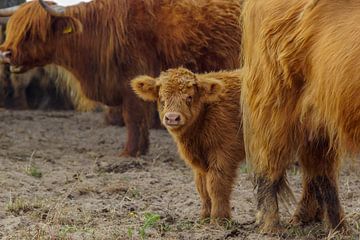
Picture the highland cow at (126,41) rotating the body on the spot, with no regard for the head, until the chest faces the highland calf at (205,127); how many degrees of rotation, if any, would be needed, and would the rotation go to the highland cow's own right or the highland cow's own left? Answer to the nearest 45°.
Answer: approximately 90° to the highland cow's own left

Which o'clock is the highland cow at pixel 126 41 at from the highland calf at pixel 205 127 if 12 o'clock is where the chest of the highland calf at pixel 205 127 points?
the highland cow at pixel 126 41 is roughly at 4 o'clock from the highland calf at pixel 205 127.

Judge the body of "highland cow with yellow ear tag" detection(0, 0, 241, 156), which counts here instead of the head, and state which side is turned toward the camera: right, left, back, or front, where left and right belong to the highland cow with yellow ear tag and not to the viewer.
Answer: left

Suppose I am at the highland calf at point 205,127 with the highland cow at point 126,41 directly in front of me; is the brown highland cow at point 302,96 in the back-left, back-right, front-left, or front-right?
back-right

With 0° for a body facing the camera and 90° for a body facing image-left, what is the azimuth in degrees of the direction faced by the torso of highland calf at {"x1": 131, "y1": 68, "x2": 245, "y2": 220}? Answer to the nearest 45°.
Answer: approximately 45°

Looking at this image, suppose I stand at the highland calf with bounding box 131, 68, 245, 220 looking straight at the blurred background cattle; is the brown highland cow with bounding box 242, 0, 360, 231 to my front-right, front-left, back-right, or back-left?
back-right

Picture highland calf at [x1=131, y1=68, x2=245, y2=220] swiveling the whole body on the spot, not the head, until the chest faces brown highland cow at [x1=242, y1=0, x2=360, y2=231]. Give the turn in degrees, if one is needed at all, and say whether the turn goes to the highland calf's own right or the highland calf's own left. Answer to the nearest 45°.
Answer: approximately 90° to the highland calf's own left
